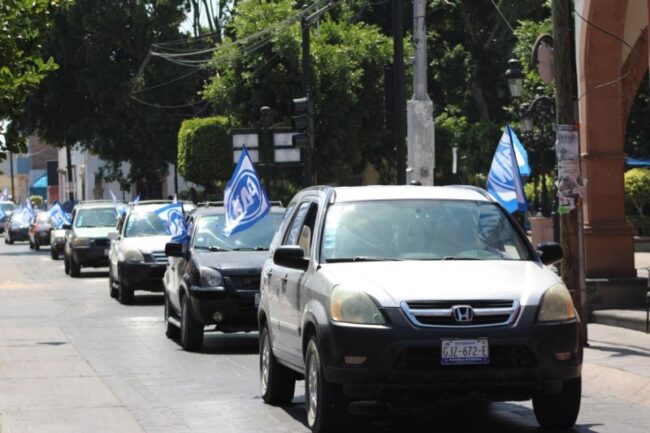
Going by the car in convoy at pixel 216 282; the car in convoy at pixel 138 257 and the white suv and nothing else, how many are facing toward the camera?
3

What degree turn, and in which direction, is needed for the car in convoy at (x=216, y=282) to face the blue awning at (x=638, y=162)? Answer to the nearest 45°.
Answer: approximately 135° to its left

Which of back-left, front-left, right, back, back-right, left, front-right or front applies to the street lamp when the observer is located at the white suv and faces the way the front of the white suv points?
back

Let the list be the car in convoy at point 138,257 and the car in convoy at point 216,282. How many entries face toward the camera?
2

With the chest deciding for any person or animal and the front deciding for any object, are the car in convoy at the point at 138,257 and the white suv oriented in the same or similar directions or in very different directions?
same or similar directions

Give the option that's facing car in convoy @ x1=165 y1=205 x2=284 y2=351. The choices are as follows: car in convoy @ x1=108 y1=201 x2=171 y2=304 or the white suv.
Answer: car in convoy @ x1=108 y1=201 x2=171 y2=304

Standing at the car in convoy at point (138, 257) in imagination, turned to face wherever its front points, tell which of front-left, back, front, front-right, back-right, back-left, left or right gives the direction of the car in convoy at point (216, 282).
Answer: front

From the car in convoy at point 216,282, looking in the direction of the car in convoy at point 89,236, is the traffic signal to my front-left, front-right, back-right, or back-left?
front-right

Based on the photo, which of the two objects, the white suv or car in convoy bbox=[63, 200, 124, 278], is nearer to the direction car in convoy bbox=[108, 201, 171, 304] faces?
the white suv

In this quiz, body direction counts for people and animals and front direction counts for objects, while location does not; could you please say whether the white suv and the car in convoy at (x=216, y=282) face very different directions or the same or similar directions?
same or similar directions

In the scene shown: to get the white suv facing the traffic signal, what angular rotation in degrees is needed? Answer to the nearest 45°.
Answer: approximately 180°

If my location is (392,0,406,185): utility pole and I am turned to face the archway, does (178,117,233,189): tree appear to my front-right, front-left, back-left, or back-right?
back-left

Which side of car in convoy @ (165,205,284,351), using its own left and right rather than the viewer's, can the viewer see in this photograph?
front

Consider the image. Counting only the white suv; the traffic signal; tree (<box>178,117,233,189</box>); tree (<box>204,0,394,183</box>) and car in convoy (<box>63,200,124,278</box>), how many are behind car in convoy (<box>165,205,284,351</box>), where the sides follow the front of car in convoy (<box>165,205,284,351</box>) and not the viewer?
4

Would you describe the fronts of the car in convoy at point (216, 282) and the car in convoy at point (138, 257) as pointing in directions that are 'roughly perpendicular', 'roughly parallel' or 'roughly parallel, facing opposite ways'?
roughly parallel

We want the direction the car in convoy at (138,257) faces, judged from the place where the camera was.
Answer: facing the viewer

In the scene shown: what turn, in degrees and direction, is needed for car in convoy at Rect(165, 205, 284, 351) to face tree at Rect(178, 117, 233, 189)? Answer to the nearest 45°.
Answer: approximately 180°
